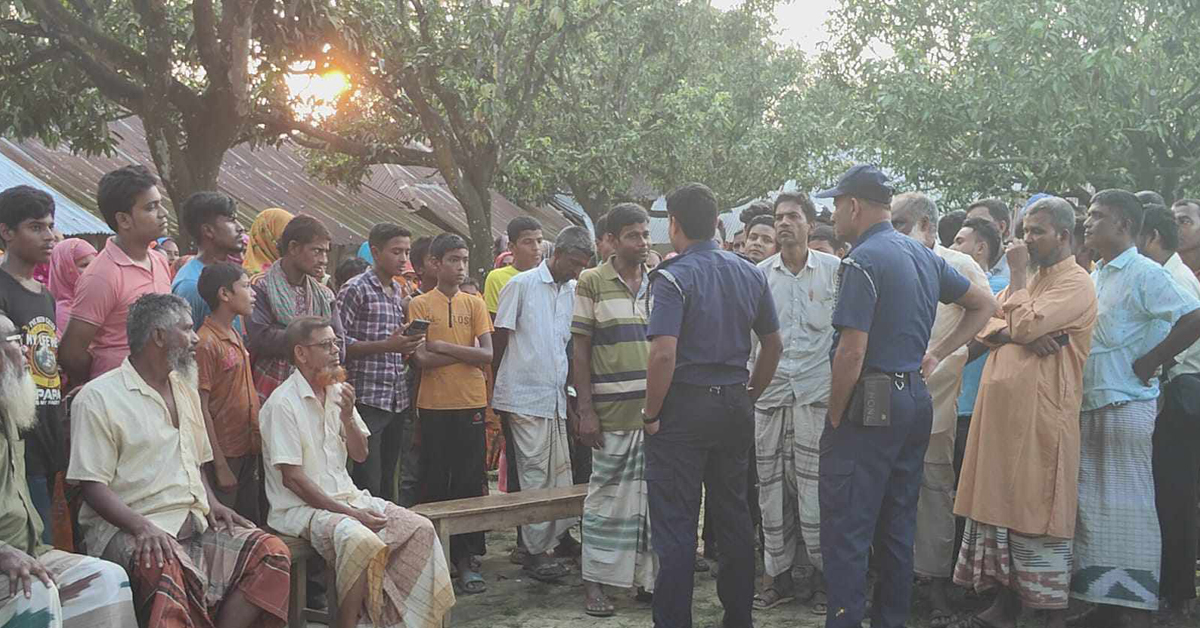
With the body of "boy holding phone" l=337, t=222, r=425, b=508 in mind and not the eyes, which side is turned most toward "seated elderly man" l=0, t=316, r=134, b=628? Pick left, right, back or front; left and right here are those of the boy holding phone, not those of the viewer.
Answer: right

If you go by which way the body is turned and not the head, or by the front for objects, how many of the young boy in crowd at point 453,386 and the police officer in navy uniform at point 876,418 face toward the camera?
1

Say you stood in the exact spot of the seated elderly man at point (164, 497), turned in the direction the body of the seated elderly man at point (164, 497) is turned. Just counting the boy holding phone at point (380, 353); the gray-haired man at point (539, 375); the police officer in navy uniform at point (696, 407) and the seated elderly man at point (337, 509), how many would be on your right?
0

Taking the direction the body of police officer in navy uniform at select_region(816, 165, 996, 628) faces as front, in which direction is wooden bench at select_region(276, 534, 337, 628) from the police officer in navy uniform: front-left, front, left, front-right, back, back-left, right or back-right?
front-left

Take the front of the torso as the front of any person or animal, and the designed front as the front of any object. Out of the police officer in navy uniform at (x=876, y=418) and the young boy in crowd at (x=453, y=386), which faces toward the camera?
the young boy in crowd

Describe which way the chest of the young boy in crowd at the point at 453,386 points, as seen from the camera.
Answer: toward the camera

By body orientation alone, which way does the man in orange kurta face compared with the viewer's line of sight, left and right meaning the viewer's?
facing the viewer and to the left of the viewer

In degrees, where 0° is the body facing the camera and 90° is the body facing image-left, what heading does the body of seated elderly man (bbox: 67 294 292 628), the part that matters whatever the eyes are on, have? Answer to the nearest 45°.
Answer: approximately 315°

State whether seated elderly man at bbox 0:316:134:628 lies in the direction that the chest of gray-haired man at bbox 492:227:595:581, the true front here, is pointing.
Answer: no

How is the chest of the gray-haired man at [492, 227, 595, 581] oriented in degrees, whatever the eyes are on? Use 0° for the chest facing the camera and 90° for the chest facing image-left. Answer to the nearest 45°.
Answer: approximately 315°

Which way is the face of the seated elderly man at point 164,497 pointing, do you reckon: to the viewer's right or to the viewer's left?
to the viewer's right

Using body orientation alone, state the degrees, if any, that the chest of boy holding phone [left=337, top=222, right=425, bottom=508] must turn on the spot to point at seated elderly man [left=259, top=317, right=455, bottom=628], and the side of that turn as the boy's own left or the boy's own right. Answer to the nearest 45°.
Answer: approximately 45° to the boy's own right

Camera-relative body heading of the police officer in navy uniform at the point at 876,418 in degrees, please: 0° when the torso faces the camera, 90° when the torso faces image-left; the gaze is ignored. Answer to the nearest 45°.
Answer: approximately 135°

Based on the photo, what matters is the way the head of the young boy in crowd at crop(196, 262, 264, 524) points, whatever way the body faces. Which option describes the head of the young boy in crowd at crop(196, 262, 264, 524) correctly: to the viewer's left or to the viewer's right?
to the viewer's right
